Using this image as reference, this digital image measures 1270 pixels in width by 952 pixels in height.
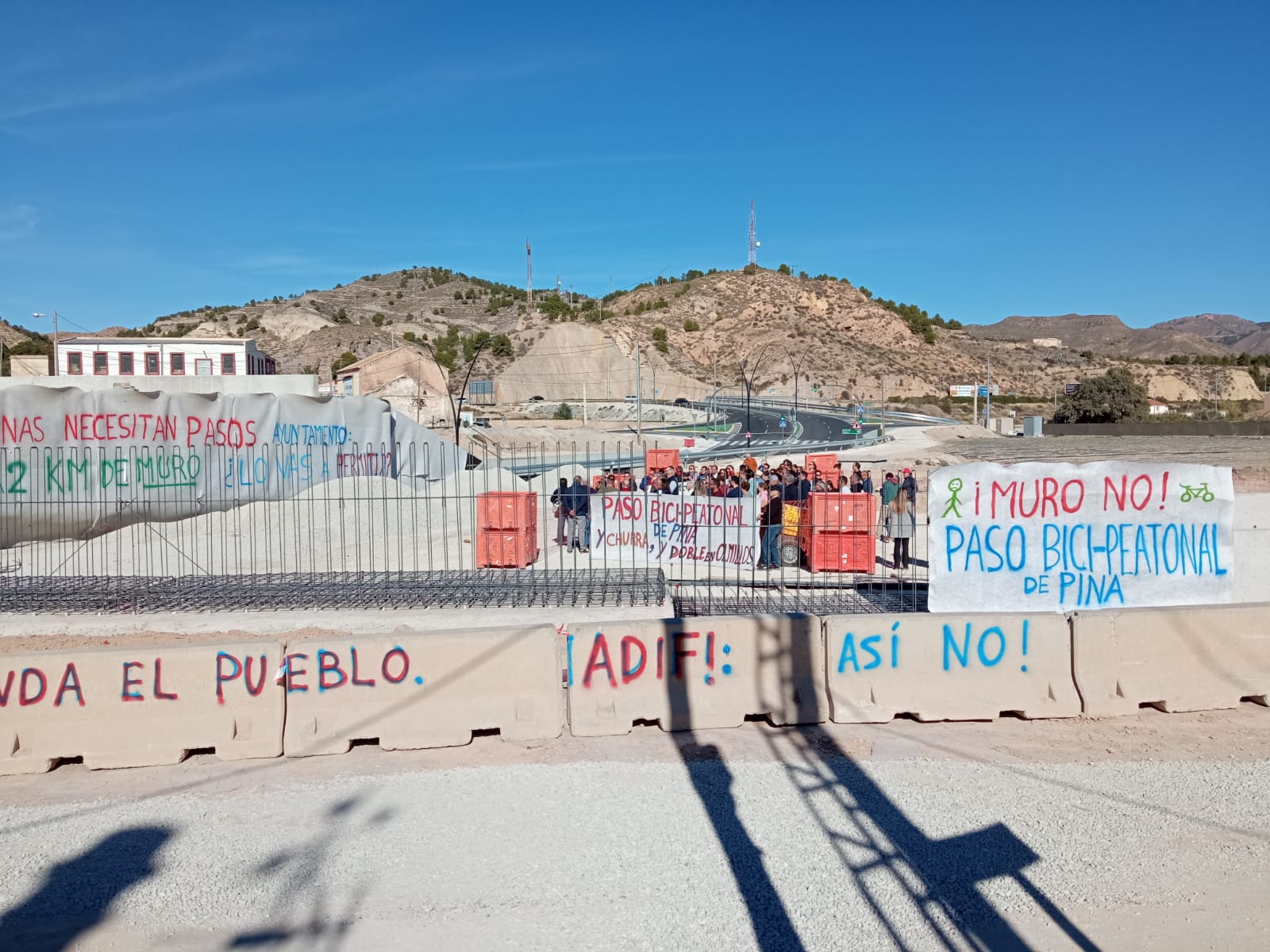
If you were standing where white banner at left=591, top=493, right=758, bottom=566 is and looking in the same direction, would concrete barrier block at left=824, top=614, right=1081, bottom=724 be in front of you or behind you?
in front

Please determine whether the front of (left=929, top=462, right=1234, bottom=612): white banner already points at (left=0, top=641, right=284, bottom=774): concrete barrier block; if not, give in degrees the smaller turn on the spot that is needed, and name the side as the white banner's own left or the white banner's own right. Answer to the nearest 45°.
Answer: approximately 45° to the white banner's own right

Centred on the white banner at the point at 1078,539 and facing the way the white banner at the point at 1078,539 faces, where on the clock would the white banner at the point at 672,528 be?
the white banner at the point at 672,528 is roughly at 4 o'clock from the white banner at the point at 1078,539.

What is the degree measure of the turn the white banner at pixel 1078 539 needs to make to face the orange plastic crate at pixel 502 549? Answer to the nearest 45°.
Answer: approximately 90° to its right

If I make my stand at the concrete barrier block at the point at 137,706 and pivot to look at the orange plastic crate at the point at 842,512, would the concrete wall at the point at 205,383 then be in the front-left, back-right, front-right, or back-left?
front-left

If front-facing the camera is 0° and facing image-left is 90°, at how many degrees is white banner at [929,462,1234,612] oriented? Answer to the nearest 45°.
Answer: approximately 0°

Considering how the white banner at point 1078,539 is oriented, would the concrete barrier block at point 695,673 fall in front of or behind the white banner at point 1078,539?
in front

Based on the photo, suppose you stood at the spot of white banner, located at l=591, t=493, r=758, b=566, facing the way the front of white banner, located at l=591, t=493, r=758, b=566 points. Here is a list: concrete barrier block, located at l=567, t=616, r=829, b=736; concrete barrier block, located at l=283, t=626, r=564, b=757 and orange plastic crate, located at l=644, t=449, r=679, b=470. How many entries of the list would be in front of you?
2

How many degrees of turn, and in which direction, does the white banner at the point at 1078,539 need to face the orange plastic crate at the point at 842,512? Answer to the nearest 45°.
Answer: approximately 135° to its right

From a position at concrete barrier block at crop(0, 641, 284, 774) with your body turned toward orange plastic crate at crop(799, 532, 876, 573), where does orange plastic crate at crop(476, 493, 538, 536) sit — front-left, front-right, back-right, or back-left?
front-left

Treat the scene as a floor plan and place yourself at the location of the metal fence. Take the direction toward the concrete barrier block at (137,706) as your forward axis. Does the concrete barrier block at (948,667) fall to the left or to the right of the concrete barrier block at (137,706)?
left

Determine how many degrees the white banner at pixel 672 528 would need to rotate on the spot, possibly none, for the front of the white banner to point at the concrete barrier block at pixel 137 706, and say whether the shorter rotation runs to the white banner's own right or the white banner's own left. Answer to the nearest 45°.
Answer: approximately 45° to the white banner's own right

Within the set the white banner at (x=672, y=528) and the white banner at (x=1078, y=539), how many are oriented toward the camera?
2

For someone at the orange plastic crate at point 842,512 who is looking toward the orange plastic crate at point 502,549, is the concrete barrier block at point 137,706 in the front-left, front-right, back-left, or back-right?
front-left

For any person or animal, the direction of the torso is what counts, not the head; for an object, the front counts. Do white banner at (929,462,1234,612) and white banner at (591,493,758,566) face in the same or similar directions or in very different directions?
same or similar directions

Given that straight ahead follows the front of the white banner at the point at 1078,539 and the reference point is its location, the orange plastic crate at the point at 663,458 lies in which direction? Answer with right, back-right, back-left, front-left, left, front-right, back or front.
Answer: back-right

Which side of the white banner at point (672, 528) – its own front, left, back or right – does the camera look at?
front
